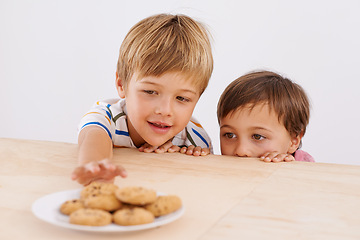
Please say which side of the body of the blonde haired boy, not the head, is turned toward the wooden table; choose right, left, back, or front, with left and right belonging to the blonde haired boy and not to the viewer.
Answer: front

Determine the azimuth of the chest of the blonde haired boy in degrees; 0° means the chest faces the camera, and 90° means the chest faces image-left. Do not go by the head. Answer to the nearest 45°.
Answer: approximately 0°

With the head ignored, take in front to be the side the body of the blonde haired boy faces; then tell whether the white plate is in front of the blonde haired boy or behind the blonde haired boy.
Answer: in front
